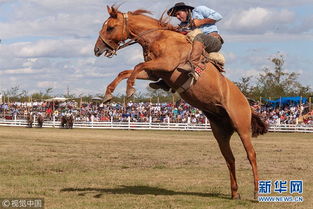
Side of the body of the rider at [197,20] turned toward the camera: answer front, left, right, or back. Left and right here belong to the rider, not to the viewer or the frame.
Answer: left
